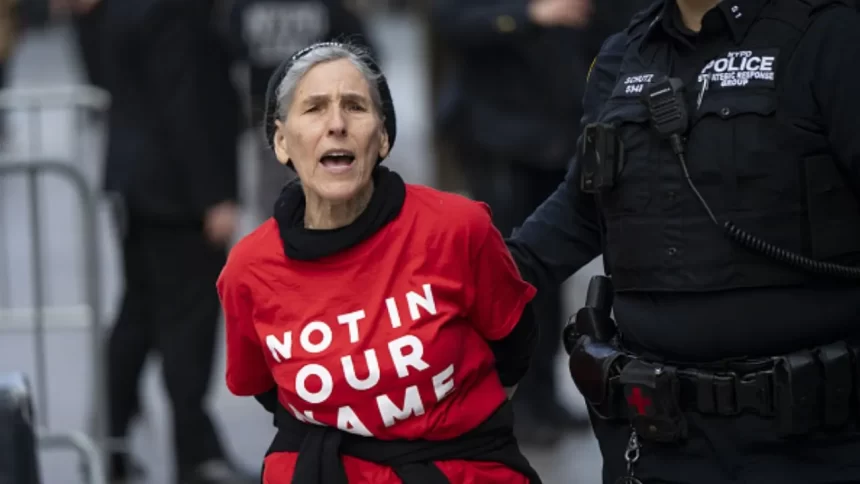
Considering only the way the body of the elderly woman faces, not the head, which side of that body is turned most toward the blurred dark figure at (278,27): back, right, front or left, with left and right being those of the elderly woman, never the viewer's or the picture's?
back

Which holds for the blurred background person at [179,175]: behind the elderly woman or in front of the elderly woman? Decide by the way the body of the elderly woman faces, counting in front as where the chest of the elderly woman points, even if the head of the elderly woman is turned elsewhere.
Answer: behind

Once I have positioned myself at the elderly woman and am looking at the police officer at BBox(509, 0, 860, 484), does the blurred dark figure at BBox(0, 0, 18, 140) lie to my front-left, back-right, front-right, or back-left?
back-left

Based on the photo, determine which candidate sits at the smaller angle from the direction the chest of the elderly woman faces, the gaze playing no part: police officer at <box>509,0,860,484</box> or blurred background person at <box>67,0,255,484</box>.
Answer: the police officer

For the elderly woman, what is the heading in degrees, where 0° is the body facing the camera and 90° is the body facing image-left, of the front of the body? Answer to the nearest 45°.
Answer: approximately 0°
